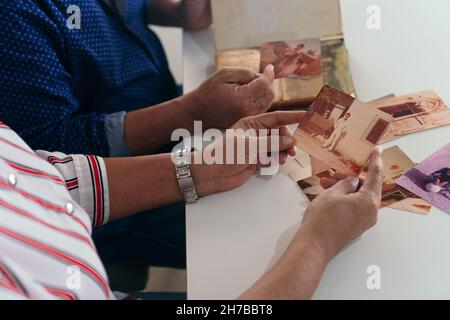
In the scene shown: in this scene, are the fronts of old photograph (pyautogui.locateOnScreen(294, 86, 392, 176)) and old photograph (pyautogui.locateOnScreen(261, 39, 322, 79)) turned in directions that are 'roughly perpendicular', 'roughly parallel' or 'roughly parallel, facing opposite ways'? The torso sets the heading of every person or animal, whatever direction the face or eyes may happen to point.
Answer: roughly parallel

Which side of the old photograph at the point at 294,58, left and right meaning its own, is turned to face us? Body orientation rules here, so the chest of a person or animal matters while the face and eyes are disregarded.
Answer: front

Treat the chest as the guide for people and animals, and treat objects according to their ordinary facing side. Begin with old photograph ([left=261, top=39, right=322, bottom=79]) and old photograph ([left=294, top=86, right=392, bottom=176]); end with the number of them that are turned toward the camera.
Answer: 2

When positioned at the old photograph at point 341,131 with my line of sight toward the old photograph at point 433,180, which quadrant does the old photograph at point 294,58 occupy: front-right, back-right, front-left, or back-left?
back-left

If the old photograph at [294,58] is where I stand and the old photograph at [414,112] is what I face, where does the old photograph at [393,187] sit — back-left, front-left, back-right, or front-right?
front-right
